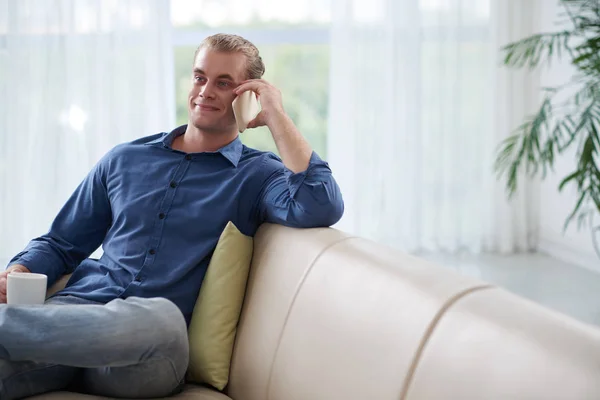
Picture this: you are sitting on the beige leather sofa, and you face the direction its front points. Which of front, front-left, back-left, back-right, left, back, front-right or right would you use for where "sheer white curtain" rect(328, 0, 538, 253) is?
back-right

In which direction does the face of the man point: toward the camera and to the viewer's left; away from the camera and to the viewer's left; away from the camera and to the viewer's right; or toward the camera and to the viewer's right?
toward the camera and to the viewer's left

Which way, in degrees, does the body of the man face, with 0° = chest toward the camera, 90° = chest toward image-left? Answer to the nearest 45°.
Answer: approximately 45°

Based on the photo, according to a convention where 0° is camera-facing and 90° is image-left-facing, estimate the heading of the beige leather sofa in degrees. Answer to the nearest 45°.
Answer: approximately 45°

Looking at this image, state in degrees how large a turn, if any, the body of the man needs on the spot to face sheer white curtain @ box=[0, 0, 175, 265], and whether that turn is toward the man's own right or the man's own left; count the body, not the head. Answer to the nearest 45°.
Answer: approximately 135° to the man's own right

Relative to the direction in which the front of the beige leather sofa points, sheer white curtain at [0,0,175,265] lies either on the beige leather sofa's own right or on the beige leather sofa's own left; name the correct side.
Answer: on the beige leather sofa's own right
